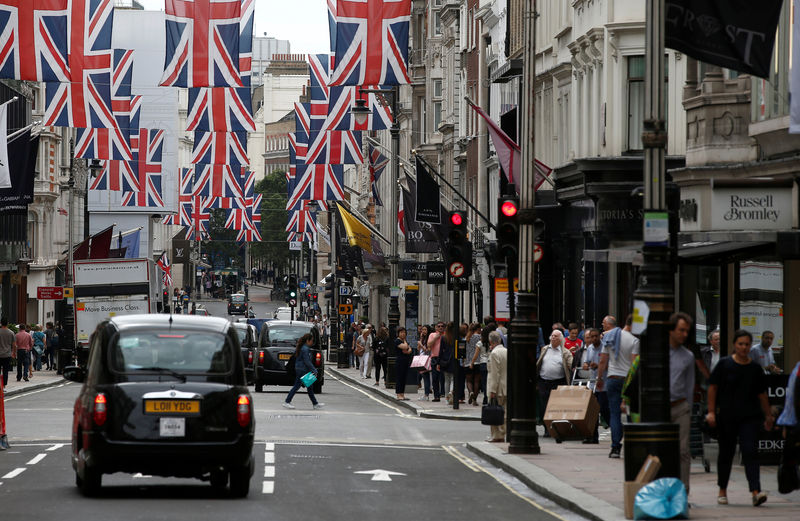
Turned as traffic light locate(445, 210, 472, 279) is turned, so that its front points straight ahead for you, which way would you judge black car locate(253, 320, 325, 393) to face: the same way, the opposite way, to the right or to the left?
the opposite way

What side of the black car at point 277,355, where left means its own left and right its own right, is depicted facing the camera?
back

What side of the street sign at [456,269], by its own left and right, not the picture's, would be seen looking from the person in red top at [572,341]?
left

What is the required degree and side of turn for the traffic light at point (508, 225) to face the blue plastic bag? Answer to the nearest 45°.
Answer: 0° — it already faces it

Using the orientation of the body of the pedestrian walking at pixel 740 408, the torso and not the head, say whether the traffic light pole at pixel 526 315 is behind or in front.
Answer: behind

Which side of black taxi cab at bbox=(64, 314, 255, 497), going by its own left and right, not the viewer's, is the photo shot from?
back

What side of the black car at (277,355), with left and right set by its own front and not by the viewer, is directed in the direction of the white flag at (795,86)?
back
